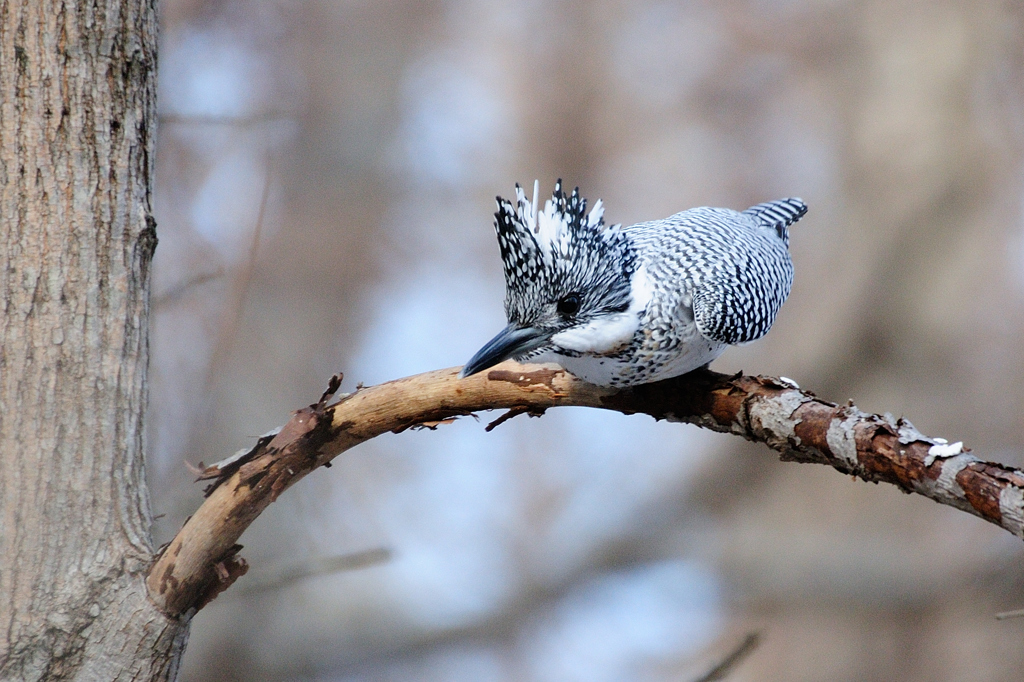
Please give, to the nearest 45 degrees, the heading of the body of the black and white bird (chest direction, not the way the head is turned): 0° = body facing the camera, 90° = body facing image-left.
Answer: approximately 45°

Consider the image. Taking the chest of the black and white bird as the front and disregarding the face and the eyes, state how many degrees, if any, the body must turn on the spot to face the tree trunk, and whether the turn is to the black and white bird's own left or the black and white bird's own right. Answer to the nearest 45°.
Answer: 0° — it already faces it
